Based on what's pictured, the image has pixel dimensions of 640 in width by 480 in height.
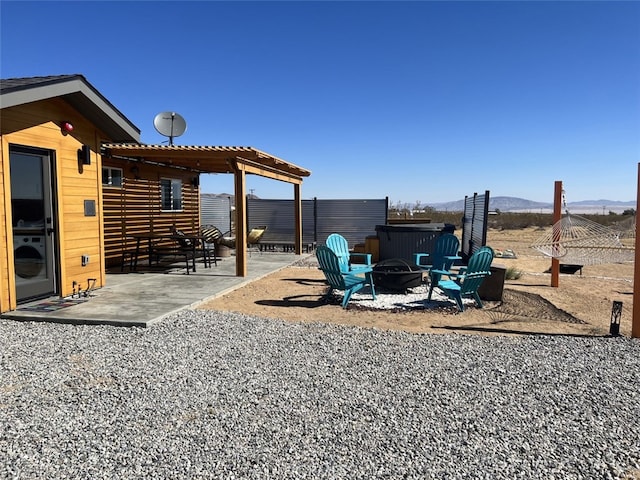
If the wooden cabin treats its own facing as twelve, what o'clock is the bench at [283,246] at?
The bench is roughly at 9 o'clock from the wooden cabin.

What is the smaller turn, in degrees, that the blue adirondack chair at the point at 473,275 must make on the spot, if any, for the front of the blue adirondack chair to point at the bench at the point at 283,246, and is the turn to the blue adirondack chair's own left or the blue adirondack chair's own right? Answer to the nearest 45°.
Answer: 0° — it already faces it

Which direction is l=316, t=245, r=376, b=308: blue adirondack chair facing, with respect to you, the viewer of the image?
facing away from the viewer and to the right of the viewer

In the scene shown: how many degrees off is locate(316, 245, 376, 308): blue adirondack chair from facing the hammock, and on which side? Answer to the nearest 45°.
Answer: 0° — it already faces it

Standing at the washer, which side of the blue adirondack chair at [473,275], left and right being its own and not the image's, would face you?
left

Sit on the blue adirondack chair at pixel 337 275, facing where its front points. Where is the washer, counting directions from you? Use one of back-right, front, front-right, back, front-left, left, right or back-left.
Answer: back-left

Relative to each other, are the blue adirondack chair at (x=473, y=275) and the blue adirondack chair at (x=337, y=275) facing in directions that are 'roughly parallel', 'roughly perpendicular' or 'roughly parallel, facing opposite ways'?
roughly perpendicular

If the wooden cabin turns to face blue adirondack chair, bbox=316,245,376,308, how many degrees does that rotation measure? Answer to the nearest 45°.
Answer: approximately 45° to its left
